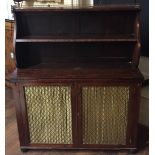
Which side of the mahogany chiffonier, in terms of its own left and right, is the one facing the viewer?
front
